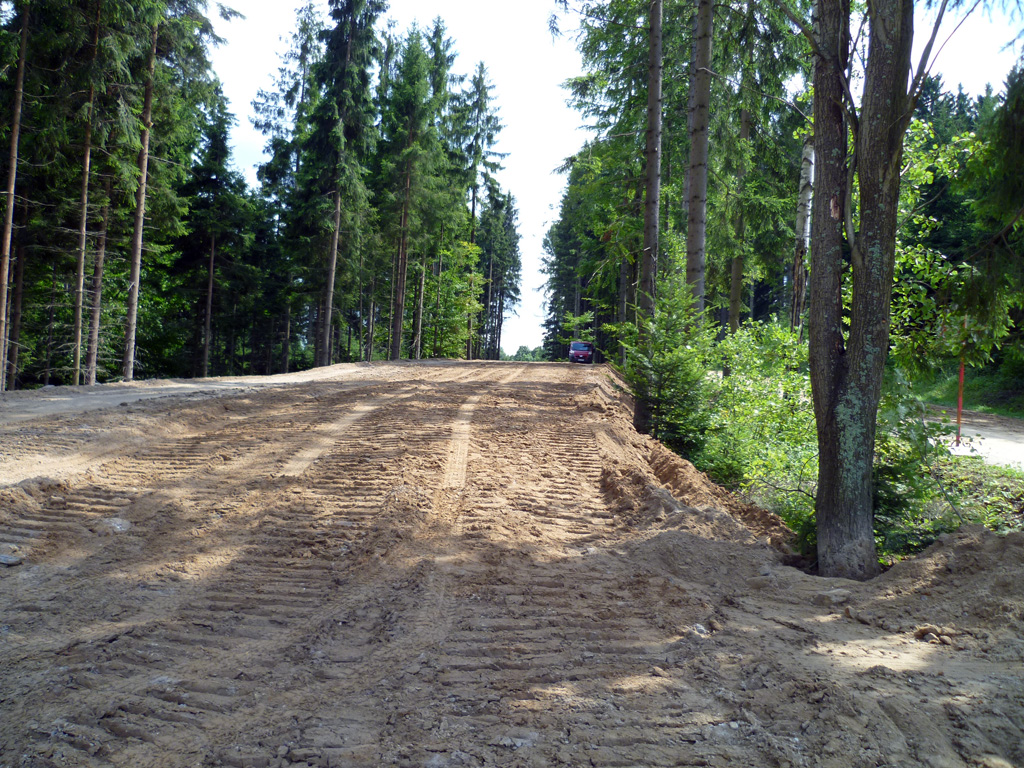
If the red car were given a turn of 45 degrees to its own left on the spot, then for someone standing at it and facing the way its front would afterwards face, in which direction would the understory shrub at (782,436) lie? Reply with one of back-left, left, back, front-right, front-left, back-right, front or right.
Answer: front-right

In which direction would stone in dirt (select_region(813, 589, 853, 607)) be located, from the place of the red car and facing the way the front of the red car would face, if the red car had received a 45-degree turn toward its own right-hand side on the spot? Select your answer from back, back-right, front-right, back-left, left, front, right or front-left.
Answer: front-left

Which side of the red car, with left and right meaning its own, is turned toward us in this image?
front
